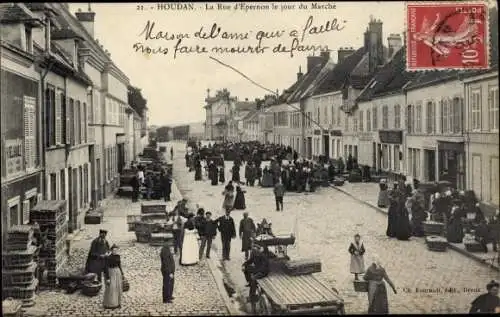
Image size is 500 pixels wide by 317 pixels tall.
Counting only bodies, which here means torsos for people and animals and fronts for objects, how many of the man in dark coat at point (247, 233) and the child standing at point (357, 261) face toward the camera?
2

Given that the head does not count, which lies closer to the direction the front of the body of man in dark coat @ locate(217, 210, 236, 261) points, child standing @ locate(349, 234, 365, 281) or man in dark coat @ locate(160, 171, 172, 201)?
the child standing

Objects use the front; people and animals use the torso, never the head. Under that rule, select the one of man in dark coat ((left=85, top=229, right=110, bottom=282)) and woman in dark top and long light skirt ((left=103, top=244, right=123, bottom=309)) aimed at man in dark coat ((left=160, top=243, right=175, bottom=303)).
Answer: man in dark coat ((left=85, top=229, right=110, bottom=282))
